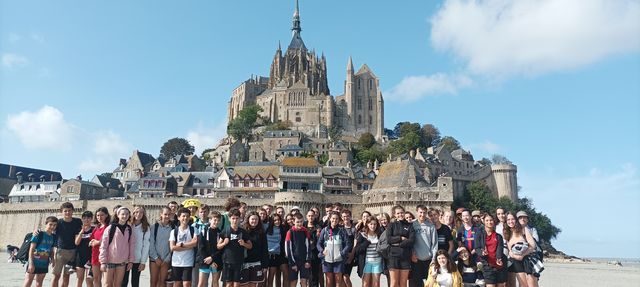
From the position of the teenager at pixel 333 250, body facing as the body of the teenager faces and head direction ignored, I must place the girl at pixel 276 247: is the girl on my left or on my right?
on my right

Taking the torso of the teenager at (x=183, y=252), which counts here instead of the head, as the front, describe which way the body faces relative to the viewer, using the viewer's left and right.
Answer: facing the viewer

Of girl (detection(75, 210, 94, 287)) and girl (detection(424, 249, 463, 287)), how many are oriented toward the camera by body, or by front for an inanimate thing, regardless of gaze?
2

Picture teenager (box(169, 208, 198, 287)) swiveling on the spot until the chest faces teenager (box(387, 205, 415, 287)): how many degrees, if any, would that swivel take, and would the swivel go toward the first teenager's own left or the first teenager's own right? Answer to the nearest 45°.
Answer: approximately 90° to the first teenager's own left

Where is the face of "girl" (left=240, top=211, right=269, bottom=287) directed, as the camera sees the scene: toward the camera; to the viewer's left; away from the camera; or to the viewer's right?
toward the camera

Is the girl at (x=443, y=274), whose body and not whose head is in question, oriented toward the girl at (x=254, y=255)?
no

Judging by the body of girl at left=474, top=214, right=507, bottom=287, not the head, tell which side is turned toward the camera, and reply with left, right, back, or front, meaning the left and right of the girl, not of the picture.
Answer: front

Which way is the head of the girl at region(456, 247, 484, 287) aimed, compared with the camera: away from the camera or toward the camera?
toward the camera

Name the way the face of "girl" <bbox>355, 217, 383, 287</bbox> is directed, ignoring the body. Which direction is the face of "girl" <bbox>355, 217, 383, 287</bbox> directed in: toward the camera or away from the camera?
toward the camera

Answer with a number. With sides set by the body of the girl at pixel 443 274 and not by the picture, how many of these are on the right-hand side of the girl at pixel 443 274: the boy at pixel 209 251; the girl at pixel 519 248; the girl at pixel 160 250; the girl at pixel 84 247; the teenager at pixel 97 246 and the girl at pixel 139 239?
5

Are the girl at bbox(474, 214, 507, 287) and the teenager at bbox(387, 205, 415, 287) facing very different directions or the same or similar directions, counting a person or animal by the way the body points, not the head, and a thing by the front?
same or similar directions

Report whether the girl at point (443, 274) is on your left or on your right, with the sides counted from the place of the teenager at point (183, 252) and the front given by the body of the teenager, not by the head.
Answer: on your left

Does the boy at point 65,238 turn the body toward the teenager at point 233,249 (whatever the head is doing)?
no

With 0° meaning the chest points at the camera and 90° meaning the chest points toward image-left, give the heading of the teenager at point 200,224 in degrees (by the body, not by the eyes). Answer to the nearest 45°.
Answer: approximately 0°

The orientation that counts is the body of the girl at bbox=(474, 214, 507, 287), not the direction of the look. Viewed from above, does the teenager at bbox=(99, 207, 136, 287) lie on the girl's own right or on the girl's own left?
on the girl's own right

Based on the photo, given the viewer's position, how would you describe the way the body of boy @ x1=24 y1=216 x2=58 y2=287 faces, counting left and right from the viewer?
facing the viewer and to the right of the viewer

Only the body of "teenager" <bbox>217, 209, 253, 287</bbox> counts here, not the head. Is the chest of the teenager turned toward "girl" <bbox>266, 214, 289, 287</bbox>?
no

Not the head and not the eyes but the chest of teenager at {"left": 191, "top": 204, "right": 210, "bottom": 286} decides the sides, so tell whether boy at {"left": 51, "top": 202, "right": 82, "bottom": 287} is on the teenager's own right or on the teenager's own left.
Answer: on the teenager's own right

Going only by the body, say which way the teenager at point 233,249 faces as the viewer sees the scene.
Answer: toward the camera
